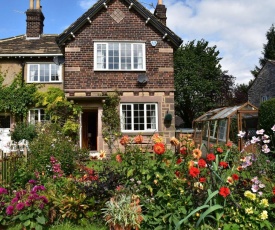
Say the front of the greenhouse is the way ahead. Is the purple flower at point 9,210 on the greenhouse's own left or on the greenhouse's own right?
on the greenhouse's own right

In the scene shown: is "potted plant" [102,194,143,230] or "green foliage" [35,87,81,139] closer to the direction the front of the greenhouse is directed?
the potted plant

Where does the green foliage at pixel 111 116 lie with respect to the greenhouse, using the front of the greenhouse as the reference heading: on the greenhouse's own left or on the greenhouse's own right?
on the greenhouse's own right

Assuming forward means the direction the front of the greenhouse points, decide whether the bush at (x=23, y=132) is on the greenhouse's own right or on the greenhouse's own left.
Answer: on the greenhouse's own right

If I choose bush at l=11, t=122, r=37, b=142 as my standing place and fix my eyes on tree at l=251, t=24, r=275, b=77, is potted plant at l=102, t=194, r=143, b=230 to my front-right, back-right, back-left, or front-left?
back-right

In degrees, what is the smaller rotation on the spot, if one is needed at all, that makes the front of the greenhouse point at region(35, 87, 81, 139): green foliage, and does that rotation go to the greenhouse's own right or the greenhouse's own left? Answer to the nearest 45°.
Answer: approximately 135° to the greenhouse's own right

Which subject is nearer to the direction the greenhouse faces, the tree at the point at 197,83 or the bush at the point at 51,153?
the bush

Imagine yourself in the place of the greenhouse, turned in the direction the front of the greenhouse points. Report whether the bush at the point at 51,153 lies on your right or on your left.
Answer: on your right

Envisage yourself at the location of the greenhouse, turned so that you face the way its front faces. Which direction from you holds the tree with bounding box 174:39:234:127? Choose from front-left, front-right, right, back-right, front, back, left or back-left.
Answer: back-left

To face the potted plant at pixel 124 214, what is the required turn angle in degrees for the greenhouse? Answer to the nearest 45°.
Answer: approximately 45° to its right

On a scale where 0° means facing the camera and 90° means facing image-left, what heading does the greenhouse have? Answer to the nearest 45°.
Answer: approximately 315°
